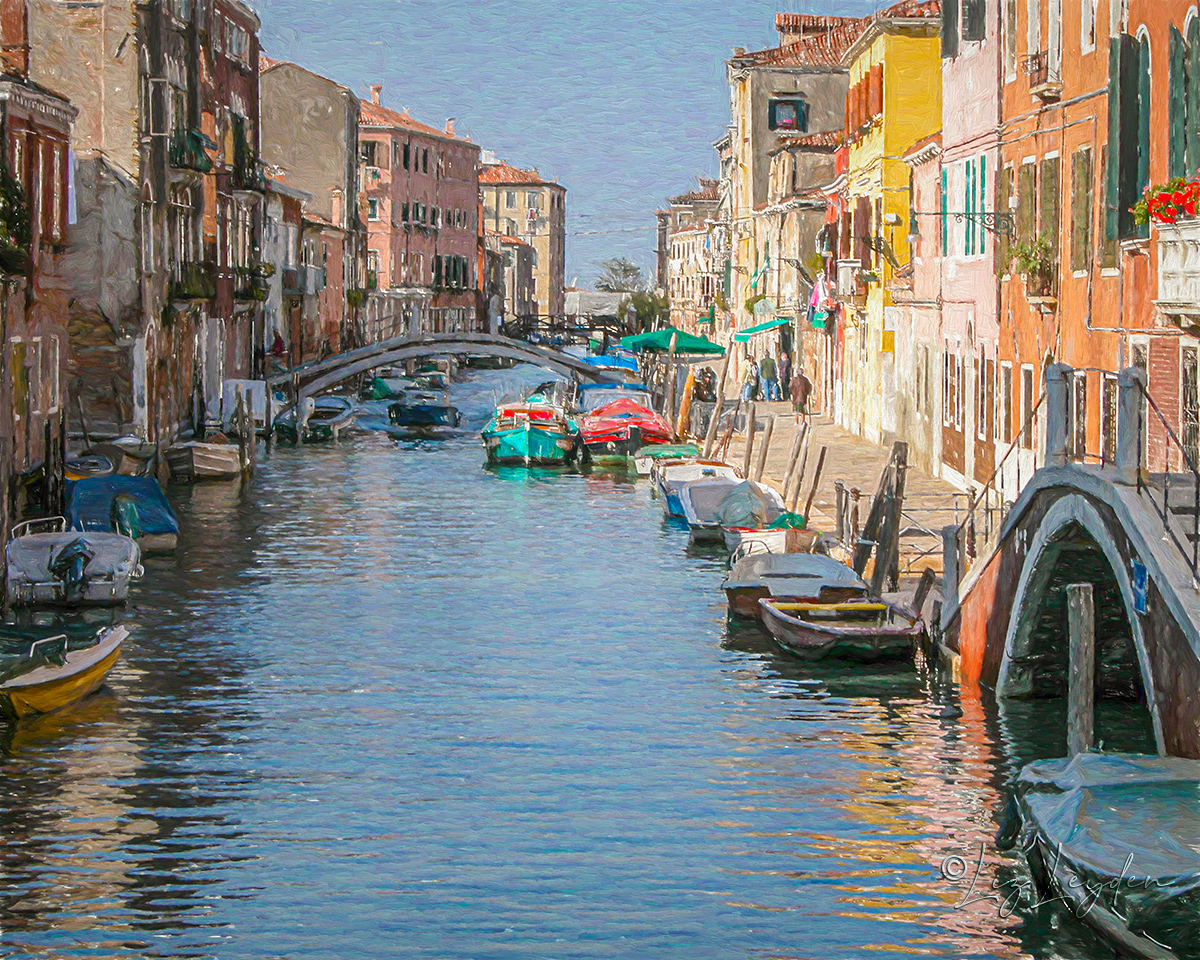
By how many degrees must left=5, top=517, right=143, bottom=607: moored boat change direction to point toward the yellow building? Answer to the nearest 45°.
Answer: approximately 45° to its right

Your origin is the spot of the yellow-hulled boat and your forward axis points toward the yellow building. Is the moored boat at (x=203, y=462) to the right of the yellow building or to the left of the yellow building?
left

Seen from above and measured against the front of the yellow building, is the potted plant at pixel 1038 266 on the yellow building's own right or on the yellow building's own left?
on the yellow building's own left

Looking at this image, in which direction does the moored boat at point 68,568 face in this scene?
away from the camera

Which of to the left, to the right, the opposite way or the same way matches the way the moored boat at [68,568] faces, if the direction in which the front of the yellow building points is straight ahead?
to the right

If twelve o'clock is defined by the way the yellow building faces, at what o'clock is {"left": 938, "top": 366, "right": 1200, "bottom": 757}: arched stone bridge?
The arched stone bridge is roughly at 9 o'clock from the yellow building.

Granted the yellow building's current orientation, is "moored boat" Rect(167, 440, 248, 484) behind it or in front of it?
in front

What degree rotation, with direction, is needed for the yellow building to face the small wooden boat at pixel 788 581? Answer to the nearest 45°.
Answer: approximately 90° to its left

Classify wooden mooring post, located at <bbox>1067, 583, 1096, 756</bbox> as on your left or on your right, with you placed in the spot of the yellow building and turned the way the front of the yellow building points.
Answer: on your left

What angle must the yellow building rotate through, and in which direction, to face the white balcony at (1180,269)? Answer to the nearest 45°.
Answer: approximately 90° to its left

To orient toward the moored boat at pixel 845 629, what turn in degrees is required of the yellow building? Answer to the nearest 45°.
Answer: approximately 90° to its left

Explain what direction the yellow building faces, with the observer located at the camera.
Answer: facing to the left of the viewer
